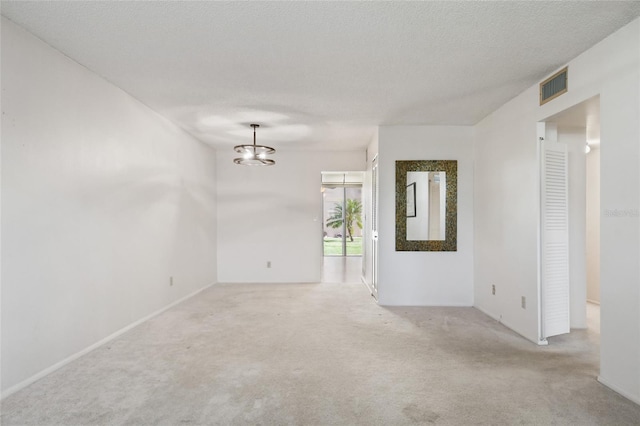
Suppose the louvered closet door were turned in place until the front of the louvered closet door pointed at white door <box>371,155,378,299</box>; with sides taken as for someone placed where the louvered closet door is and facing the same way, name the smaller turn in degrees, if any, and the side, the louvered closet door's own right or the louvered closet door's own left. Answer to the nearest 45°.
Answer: approximately 135° to the louvered closet door's own right
